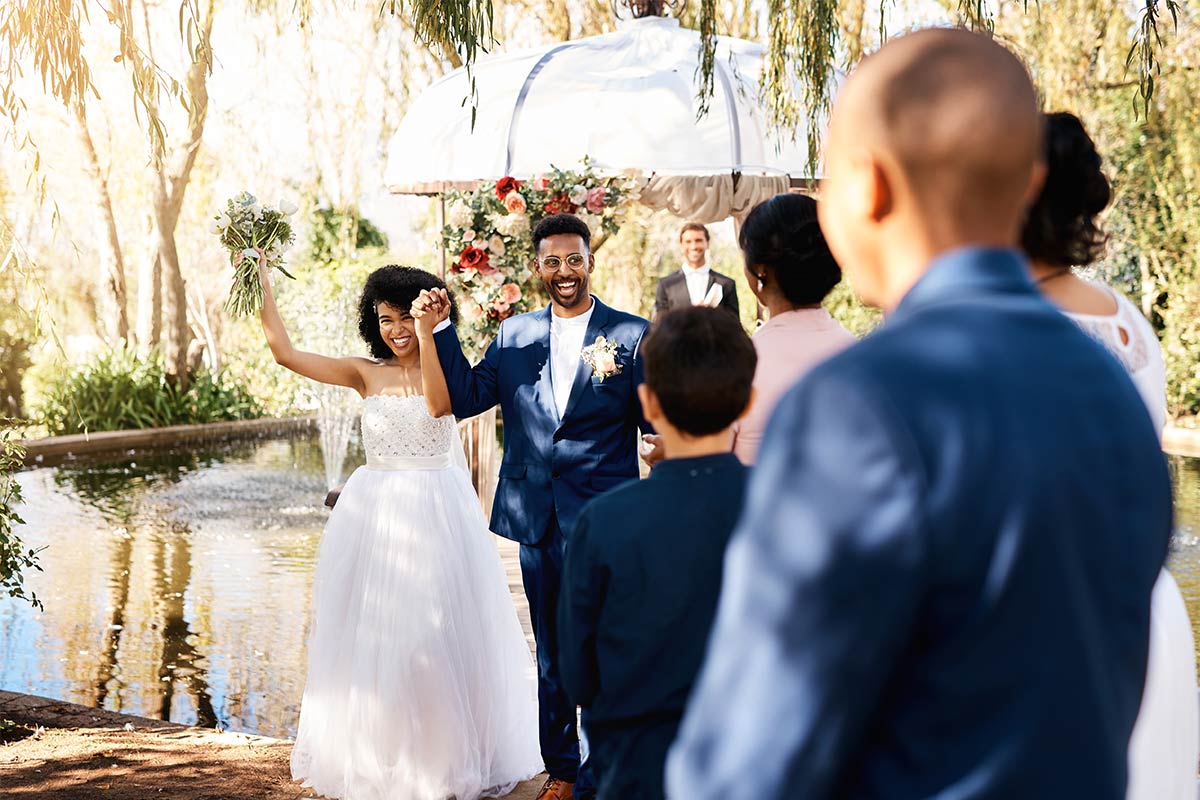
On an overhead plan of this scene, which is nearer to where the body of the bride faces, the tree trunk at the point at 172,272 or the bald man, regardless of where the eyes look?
the bald man

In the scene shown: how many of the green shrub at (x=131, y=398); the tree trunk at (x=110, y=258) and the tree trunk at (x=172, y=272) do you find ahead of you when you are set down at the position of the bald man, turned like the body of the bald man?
3

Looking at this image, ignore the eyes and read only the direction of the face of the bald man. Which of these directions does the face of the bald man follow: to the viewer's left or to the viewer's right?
to the viewer's left

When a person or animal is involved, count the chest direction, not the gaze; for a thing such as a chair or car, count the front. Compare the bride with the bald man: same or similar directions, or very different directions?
very different directions

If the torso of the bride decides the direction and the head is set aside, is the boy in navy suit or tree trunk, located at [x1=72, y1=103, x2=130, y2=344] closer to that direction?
the boy in navy suit

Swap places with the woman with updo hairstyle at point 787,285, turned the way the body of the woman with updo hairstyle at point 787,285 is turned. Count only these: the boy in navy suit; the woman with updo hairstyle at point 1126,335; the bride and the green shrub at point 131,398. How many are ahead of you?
2

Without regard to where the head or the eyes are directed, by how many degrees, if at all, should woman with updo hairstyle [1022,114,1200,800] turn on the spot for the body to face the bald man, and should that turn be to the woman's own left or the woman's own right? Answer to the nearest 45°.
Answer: approximately 135° to the woman's own left

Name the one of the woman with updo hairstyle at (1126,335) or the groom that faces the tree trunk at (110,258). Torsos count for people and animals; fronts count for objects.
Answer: the woman with updo hairstyle

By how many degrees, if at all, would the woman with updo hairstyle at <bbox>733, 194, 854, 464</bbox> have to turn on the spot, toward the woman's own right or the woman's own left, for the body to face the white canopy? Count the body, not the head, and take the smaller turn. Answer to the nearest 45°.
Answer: approximately 45° to the woman's own right

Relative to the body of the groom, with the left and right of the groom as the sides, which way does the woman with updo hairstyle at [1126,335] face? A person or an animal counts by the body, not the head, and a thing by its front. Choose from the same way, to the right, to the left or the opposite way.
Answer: the opposite way
